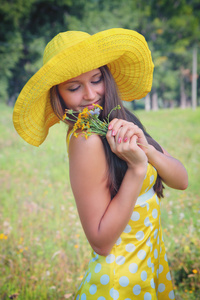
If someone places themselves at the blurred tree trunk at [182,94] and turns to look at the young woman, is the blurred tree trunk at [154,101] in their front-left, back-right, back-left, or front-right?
front-right

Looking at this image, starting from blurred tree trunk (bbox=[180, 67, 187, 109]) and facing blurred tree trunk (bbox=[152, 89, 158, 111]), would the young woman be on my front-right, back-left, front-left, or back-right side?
front-left

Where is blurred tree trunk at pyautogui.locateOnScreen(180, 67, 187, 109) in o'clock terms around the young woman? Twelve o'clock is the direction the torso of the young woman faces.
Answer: The blurred tree trunk is roughly at 8 o'clock from the young woman.

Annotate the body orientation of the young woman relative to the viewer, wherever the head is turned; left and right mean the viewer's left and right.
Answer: facing the viewer and to the right of the viewer

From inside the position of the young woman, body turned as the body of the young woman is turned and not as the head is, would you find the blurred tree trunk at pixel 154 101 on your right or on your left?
on your left
